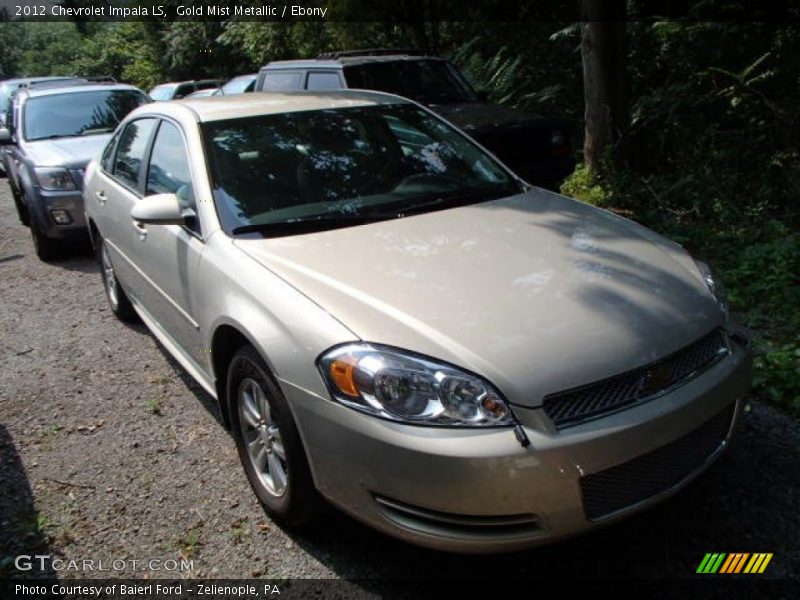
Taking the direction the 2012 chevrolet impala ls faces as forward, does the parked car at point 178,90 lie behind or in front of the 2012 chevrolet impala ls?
behind

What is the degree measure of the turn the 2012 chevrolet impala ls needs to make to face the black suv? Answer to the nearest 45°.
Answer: approximately 135° to its left

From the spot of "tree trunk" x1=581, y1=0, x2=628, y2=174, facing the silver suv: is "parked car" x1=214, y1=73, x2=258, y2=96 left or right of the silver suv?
right

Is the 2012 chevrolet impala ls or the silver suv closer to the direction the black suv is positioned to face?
the 2012 chevrolet impala ls

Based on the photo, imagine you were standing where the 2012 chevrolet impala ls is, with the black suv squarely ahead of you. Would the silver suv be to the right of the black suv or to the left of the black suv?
left

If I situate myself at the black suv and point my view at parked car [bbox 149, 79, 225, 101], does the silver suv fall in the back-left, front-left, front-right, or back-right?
front-left

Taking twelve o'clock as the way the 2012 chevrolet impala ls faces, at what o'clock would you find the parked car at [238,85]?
The parked car is roughly at 7 o'clock from the 2012 chevrolet impala ls.

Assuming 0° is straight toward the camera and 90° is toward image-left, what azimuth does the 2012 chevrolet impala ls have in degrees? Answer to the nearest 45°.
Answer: approximately 315°

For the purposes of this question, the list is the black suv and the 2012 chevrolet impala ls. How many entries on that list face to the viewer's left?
0

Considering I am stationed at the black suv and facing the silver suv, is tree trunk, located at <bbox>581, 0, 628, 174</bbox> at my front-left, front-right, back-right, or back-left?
back-left

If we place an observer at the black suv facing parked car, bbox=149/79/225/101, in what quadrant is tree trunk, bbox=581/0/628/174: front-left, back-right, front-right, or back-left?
back-right

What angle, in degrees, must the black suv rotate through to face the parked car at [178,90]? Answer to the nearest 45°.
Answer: approximately 180°

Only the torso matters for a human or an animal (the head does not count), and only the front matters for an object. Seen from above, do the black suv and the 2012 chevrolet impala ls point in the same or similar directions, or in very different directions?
same or similar directions

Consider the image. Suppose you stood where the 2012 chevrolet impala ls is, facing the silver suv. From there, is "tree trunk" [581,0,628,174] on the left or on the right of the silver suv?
right
